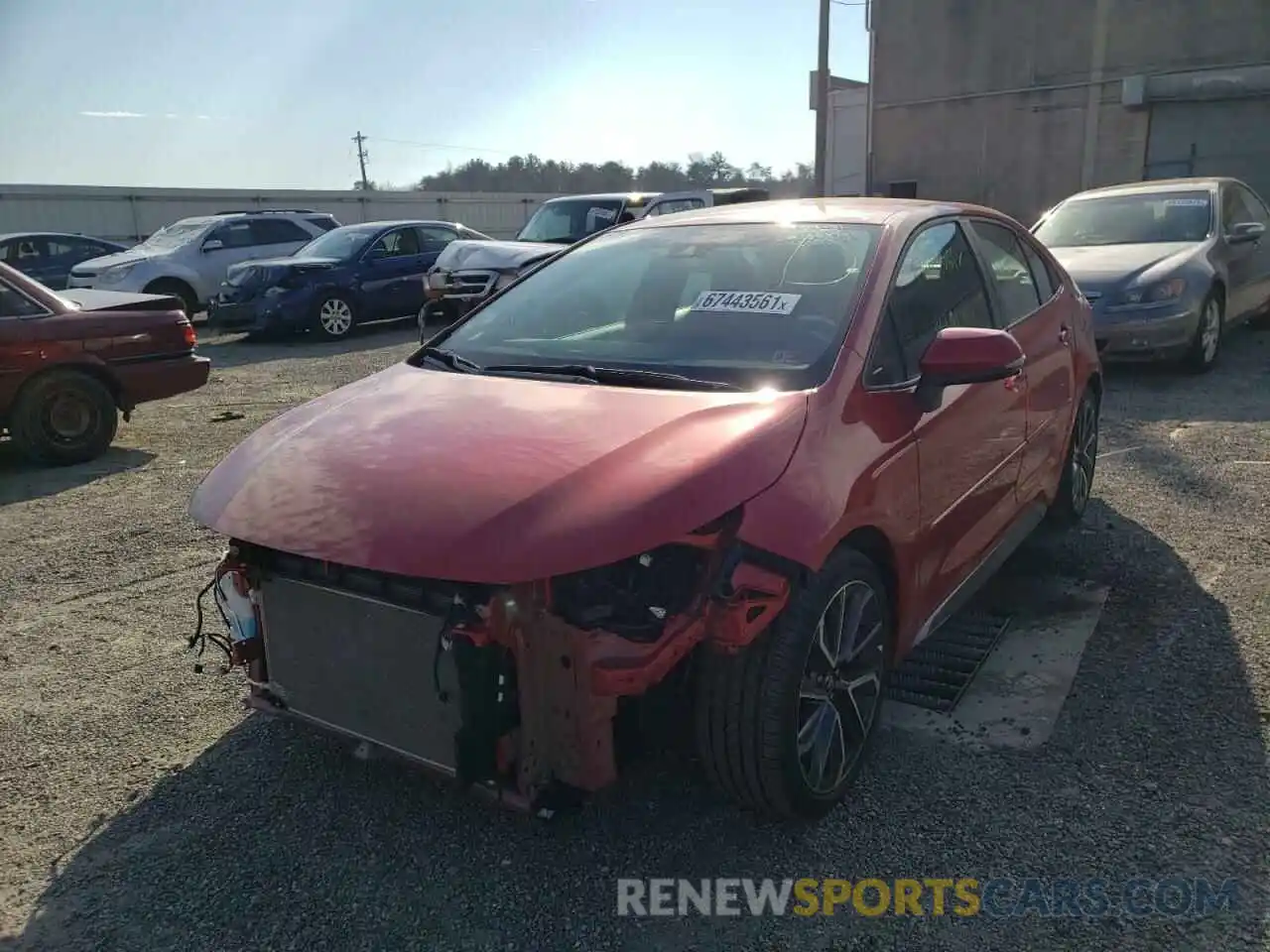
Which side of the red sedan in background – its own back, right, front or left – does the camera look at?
left

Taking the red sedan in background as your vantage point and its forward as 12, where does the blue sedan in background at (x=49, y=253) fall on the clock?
The blue sedan in background is roughly at 3 o'clock from the red sedan in background.

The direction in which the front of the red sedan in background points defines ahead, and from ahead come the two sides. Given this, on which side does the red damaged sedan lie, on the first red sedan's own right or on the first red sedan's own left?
on the first red sedan's own left

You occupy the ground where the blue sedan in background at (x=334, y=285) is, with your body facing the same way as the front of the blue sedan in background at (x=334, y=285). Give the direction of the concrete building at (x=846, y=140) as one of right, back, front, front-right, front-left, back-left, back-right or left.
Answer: back

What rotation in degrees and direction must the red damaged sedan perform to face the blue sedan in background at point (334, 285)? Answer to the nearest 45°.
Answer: approximately 135° to its right

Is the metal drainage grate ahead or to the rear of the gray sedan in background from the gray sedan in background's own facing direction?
ahead

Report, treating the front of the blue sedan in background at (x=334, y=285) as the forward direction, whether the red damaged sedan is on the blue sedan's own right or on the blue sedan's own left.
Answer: on the blue sedan's own left

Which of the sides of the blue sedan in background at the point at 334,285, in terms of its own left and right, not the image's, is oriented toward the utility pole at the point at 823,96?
back

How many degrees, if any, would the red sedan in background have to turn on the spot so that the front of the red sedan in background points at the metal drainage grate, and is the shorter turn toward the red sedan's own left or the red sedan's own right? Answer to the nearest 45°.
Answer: approximately 135° to the red sedan's own left

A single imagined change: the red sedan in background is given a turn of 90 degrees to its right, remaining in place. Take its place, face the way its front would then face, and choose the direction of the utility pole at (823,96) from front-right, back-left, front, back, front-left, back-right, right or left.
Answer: front-right

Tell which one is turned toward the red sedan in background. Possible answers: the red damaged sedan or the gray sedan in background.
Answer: the gray sedan in background

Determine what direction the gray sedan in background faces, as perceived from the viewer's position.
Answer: facing the viewer and to the left of the viewer
